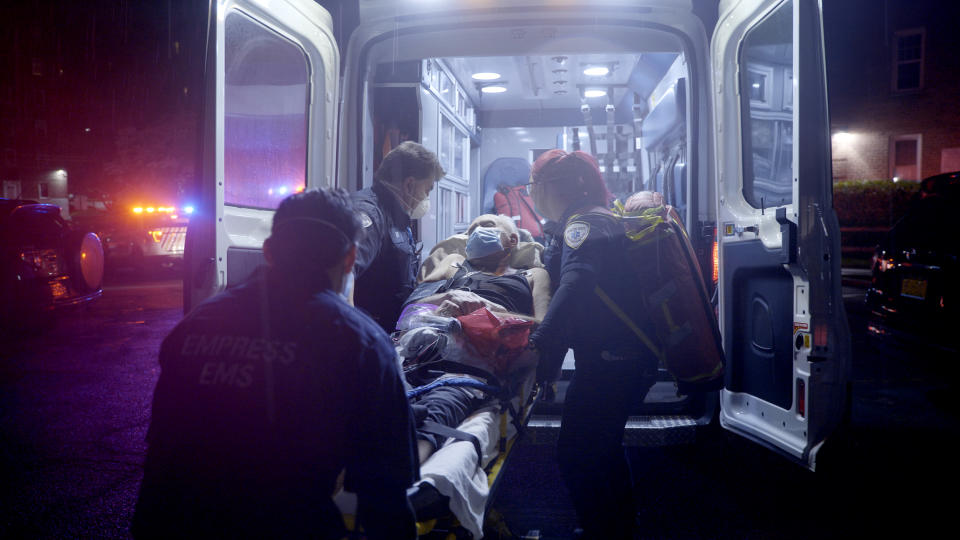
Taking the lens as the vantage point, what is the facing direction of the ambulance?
facing away from the viewer

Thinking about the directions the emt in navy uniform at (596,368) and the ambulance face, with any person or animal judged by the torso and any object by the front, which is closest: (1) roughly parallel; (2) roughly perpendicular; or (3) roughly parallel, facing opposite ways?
roughly perpendicular

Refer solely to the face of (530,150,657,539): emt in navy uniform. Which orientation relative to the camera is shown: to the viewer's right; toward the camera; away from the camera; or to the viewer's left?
to the viewer's left

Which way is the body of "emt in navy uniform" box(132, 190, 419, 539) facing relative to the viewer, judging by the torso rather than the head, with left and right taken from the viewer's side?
facing away from the viewer and to the right of the viewer

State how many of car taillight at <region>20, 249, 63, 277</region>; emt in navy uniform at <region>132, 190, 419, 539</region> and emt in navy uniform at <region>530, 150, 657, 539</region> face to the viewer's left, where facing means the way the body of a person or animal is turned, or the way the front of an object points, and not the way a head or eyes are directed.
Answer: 1

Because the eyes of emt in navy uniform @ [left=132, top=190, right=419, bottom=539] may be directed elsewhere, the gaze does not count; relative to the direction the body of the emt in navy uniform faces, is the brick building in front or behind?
in front

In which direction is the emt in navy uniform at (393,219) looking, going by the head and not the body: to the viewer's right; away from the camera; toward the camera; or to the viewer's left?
to the viewer's right

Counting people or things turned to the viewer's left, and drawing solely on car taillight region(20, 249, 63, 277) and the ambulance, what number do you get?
0

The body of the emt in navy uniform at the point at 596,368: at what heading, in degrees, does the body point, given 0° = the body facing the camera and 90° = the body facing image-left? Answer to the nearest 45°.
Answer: approximately 90°
